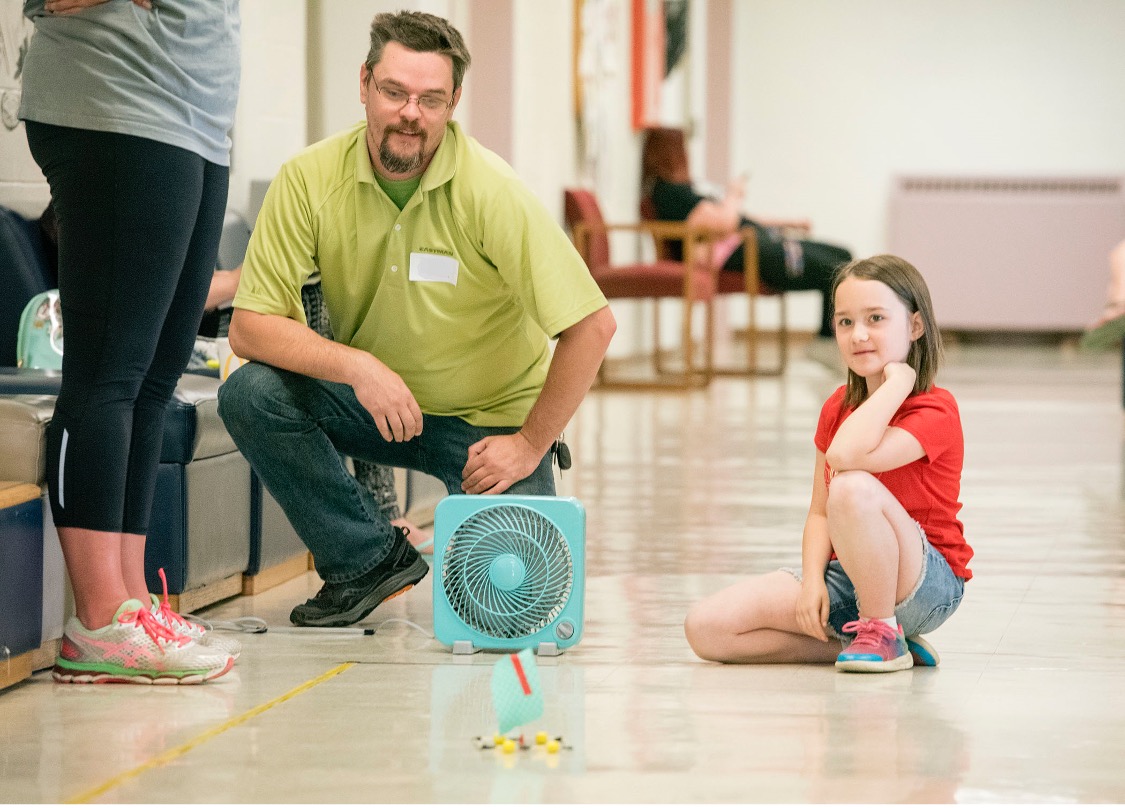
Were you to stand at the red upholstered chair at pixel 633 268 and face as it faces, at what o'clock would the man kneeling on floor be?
The man kneeling on floor is roughly at 3 o'clock from the red upholstered chair.

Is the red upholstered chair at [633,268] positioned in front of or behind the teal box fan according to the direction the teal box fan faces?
behind

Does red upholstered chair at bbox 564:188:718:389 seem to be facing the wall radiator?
no

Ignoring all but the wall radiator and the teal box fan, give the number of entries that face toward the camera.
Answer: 2

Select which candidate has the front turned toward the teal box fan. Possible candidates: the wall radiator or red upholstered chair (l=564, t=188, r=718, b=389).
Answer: the wall radiator

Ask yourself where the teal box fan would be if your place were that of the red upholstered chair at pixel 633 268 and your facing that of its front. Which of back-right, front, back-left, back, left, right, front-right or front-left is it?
right

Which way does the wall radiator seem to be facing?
toward the camera

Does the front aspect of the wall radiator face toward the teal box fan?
yes

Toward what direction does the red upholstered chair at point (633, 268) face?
to the viewer's right

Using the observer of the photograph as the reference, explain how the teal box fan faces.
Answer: facing the viewer

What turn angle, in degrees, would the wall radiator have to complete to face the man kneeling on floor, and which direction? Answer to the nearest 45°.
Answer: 0° — it already faces them

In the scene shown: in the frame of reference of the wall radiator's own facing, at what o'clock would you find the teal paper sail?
The teal paper sail is roughly at 12 o'clock from the wall radiator.

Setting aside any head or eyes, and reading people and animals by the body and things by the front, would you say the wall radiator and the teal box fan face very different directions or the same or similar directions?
same or similar directions

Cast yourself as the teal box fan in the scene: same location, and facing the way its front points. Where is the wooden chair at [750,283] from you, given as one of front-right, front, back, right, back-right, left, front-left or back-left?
back
